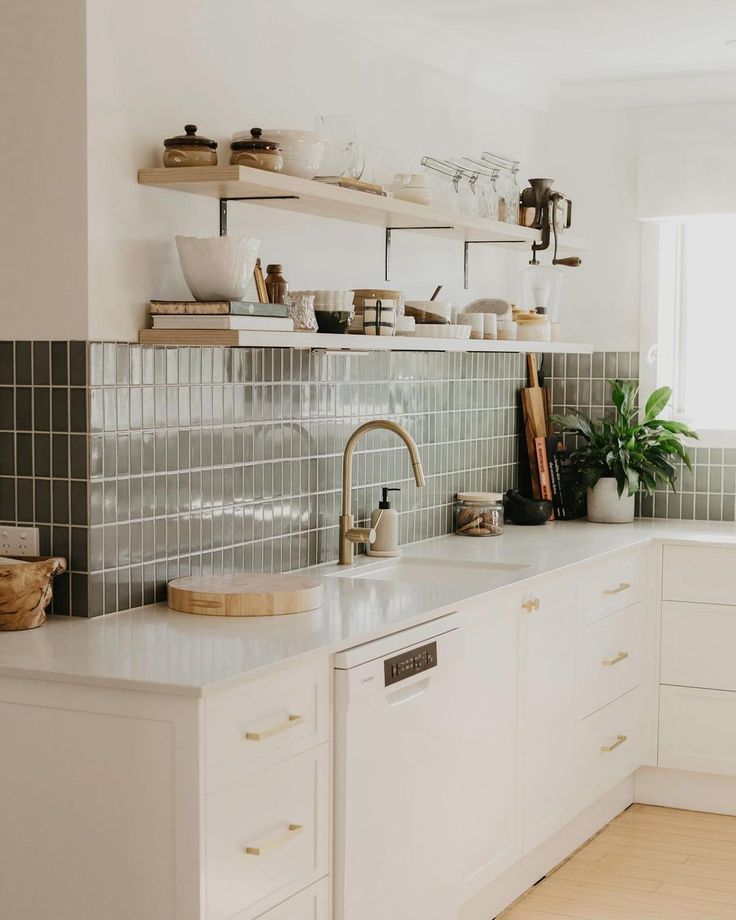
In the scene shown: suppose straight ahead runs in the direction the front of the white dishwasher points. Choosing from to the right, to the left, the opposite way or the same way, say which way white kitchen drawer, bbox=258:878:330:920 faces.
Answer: the same way

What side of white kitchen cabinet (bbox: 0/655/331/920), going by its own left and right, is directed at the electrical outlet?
back

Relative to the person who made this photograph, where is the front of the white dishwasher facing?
facing the viewer and to the right of the viewer

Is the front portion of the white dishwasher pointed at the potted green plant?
no

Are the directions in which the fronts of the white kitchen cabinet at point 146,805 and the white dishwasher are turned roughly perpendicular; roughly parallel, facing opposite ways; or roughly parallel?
roughly parallel

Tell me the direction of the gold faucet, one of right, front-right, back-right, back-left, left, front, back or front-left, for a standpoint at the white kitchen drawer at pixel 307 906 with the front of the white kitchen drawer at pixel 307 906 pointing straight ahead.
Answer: back-left

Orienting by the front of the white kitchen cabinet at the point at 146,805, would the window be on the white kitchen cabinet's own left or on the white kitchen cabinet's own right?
on the white kitchen cabinet's own left

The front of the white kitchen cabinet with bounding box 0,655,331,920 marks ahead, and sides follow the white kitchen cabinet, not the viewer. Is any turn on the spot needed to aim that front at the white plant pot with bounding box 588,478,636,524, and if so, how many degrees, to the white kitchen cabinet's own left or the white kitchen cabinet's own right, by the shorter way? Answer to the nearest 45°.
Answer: approximately 90° to the white kitchen cabinet's own left

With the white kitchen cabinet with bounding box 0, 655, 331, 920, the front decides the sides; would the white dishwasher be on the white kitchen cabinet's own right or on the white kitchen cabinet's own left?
on the white kitchen cabinet's own left

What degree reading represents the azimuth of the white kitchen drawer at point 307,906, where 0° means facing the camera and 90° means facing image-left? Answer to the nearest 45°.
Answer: approximately 315°

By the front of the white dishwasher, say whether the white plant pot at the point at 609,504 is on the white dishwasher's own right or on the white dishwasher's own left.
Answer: on the white dishwasher's own left
